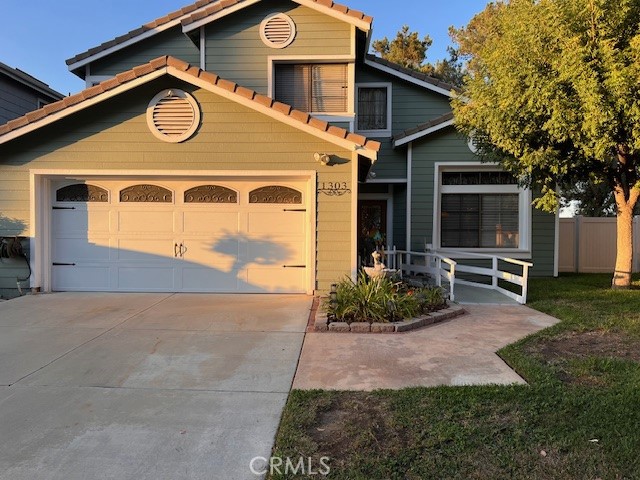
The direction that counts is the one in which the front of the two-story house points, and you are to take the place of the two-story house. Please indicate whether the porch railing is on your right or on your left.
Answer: on your left

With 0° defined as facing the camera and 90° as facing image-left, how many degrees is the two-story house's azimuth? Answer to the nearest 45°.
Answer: approximately 0°

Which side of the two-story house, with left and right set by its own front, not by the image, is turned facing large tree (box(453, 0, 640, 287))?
left

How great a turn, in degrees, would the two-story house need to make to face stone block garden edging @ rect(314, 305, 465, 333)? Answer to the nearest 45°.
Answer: approximately 45° to its left

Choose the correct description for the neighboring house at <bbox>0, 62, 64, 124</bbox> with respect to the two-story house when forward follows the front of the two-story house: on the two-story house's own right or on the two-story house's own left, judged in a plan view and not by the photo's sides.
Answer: on the two-story house's own right

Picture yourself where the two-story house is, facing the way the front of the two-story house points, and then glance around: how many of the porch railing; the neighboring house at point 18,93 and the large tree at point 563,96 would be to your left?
2

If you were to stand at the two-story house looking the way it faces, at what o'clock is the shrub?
The shrub is roughly at 10 o'clock from the two-story house.

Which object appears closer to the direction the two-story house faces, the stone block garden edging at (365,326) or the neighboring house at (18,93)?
the stone block garden edging

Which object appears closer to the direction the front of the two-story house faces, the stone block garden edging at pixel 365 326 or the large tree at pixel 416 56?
the stone block garden edging

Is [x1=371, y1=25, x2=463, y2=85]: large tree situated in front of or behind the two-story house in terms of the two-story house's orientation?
behind
